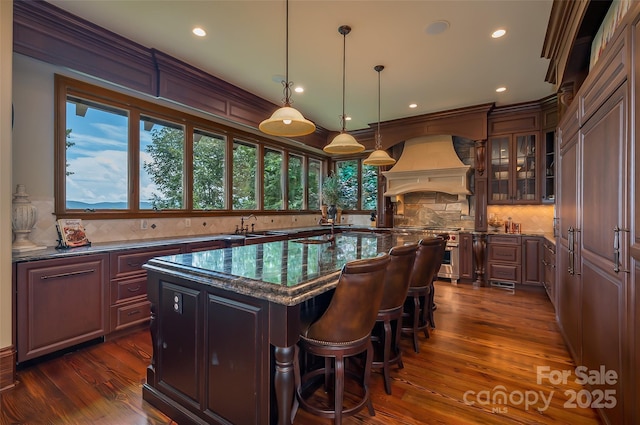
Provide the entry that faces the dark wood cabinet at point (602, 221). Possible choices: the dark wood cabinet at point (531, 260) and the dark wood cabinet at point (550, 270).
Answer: the dark wood cabinet at point (531, 260)

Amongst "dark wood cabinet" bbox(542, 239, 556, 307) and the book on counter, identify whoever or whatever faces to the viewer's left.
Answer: the dark wood cabinet

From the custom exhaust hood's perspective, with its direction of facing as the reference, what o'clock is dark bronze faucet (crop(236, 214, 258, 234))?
The dark bronze faucet is roughly at 2 o'clock from the custom exhaust hood.

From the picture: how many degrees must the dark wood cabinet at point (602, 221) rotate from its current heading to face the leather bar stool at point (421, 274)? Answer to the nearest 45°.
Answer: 0° — it already faces it

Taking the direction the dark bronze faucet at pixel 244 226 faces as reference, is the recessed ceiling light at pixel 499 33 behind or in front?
in front

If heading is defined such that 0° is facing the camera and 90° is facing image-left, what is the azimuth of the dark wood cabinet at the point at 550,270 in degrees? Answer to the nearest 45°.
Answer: approximately 90°

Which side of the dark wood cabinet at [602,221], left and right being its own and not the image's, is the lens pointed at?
left

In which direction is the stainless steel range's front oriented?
toward the camera

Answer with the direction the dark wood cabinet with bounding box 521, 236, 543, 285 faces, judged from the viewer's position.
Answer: facing the viewer

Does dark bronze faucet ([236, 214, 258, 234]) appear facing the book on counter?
no

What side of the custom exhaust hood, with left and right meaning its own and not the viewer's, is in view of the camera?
front

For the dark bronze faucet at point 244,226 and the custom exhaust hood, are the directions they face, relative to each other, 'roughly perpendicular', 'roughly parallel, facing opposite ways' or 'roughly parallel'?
roughly perpendicular

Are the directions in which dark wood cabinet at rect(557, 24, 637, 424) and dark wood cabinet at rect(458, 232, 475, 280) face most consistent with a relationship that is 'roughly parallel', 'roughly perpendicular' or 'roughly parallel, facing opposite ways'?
roughly perpendicular

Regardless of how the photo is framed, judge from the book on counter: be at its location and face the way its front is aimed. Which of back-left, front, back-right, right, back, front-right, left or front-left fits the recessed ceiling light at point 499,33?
front

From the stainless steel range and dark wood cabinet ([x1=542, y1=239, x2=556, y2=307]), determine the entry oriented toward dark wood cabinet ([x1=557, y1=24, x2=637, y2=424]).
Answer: the stainless steel range

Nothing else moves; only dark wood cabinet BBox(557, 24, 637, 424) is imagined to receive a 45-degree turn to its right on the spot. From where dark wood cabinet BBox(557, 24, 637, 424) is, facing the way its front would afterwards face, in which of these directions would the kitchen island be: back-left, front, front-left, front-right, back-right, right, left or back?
left

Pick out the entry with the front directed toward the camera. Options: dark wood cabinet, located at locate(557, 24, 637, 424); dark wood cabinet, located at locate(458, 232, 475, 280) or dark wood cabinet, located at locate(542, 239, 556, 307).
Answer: dark wood cabinet, located at locate(458, 232, 475, 280)

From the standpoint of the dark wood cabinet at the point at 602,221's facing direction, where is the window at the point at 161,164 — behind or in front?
in front

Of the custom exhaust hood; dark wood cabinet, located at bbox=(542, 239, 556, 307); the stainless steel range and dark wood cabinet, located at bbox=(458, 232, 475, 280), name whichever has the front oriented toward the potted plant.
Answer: dark wood cabinet, located at bbox=(542, 239, 556, 307)

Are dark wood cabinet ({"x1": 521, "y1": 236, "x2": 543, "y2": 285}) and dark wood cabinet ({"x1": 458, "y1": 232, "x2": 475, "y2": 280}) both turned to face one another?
no
